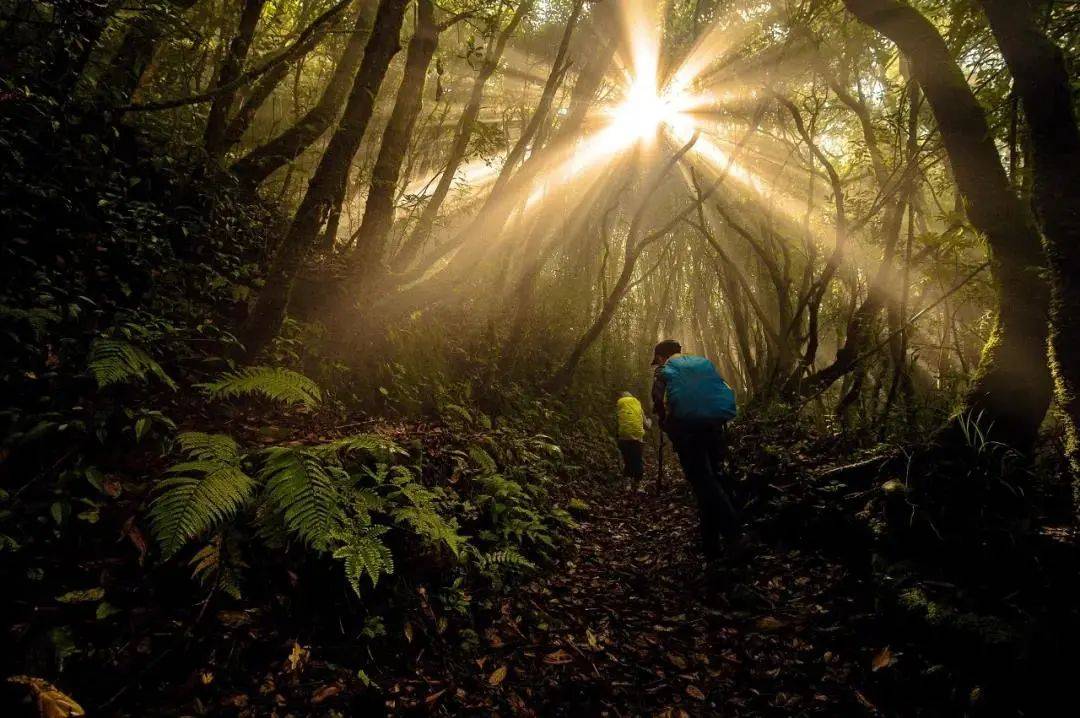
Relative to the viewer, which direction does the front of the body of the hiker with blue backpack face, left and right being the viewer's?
facing away from the viewer and to the left of the viewer

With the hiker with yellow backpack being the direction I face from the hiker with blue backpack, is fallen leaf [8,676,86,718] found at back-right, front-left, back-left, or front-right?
back-left

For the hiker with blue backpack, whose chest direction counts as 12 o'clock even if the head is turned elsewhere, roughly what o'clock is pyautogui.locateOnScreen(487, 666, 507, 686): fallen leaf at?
The fallen leaf is roughly at 8 o'clock from the hiker with blue backpack.

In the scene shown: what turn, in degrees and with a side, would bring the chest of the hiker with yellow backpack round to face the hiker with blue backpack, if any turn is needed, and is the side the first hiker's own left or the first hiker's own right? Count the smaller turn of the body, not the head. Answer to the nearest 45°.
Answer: approximately 180°

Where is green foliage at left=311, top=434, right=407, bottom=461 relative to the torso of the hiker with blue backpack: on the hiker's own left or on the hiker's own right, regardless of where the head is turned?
on the hiker's own left

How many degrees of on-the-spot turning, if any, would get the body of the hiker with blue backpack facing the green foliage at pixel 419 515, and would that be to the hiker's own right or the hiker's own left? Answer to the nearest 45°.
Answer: approximately 90° to the hiker's own left

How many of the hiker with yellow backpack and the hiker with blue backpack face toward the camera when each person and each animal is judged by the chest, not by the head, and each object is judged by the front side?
0

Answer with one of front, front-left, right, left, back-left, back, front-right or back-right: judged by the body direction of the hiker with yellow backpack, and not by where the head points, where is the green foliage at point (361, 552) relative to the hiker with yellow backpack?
back

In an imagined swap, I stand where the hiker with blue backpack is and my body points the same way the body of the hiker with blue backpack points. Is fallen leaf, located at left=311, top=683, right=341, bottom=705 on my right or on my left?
on my left

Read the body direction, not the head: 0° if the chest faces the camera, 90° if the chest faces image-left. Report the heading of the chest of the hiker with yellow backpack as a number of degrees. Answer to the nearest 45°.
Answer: approximately 180°

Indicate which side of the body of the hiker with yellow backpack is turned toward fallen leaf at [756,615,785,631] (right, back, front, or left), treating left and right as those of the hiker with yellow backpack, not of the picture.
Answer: back

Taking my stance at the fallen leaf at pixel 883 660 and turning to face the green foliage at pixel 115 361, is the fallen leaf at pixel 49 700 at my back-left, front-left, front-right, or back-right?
front-left

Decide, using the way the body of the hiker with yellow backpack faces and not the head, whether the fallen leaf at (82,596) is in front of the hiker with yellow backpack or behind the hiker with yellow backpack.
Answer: behind
